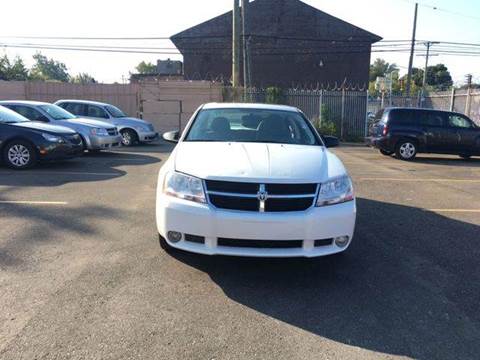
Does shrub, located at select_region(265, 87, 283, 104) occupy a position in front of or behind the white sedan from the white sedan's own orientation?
behind

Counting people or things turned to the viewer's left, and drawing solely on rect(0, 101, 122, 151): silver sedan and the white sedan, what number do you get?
0

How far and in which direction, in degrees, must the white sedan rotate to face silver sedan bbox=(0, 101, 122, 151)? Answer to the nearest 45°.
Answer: approximately 135° to its right

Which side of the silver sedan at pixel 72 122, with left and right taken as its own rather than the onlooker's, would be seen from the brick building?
left

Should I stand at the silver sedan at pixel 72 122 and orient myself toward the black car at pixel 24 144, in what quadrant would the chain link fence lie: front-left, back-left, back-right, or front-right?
back-left

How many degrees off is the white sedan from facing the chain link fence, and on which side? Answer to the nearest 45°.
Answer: approximately 180°

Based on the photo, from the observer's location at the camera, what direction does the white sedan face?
facing the viewer

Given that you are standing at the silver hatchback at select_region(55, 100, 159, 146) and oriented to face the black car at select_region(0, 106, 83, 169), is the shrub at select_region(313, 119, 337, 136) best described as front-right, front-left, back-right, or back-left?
back-left

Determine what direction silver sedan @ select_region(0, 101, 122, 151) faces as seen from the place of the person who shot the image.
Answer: facing the viewer and to the right of the viewer
